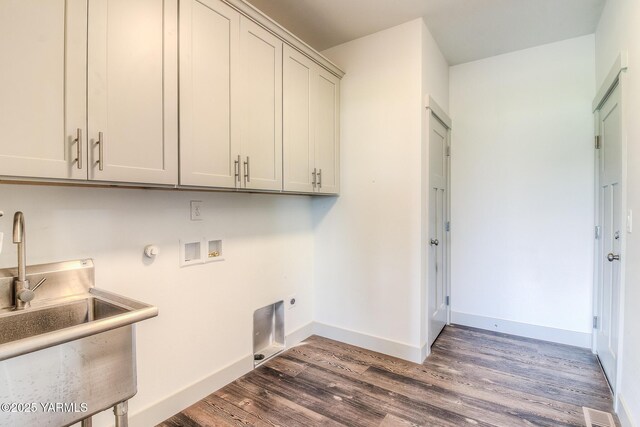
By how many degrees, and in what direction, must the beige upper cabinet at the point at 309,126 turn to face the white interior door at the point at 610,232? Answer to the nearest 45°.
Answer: approximately 45° to its left

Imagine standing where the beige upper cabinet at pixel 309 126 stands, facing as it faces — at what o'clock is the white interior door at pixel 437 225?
The white interior door is roughly at 10 o'clock from the beige upper cabinet.

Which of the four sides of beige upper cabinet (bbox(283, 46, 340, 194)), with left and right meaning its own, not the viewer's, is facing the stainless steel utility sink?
right

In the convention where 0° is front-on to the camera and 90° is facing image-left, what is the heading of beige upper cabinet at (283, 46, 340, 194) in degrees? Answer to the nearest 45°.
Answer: approximately 315°

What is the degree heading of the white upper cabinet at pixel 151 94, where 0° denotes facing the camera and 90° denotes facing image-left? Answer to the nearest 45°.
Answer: approximately 315°
